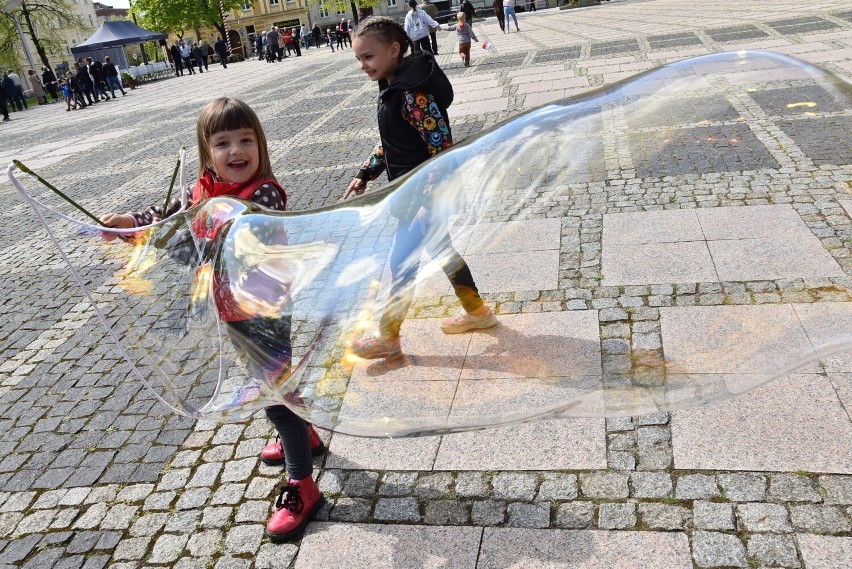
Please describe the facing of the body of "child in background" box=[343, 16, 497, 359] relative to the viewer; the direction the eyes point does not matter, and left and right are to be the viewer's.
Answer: facing to the left of the viewer

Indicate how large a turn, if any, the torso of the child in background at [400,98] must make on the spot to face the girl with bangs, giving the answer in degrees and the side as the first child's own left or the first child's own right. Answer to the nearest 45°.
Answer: approximately 45° to the first child's own left

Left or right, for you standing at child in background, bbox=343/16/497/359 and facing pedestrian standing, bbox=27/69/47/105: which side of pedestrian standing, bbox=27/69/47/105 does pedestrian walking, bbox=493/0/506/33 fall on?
right

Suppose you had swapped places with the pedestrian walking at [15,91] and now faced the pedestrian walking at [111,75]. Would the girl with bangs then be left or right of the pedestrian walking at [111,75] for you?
right

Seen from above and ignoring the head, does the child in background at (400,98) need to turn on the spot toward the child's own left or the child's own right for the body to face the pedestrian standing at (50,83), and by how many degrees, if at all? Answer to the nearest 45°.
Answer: approximately 45° to the child's own right
